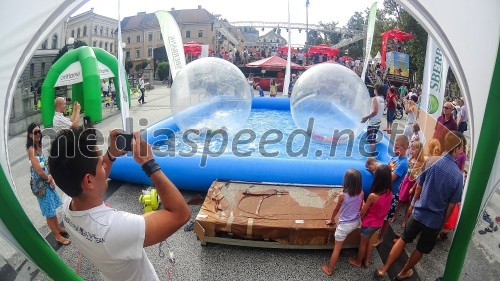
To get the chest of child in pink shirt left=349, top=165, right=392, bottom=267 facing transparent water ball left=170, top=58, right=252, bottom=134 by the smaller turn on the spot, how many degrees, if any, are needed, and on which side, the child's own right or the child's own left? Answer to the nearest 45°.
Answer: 0° — they already face it

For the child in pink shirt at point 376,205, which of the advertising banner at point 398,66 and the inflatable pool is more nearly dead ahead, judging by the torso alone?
the inflatable pool

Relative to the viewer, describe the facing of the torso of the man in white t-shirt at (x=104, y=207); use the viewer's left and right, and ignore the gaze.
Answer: facing away from the viewer and to the right of the viewer

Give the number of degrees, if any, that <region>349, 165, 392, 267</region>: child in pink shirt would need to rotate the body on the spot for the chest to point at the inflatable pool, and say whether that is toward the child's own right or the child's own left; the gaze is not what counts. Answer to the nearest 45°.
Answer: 0° — they already face it

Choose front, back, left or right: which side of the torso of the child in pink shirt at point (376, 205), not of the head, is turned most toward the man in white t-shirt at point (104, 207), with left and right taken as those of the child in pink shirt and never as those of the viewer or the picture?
left

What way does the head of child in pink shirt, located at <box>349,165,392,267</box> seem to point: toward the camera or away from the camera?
away from the camera

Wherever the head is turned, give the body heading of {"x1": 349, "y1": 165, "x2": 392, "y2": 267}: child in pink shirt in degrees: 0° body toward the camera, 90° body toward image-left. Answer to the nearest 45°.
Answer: approximately 135°

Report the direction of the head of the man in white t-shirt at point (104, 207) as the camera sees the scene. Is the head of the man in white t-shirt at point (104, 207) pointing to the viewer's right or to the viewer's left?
to the viewer's right
